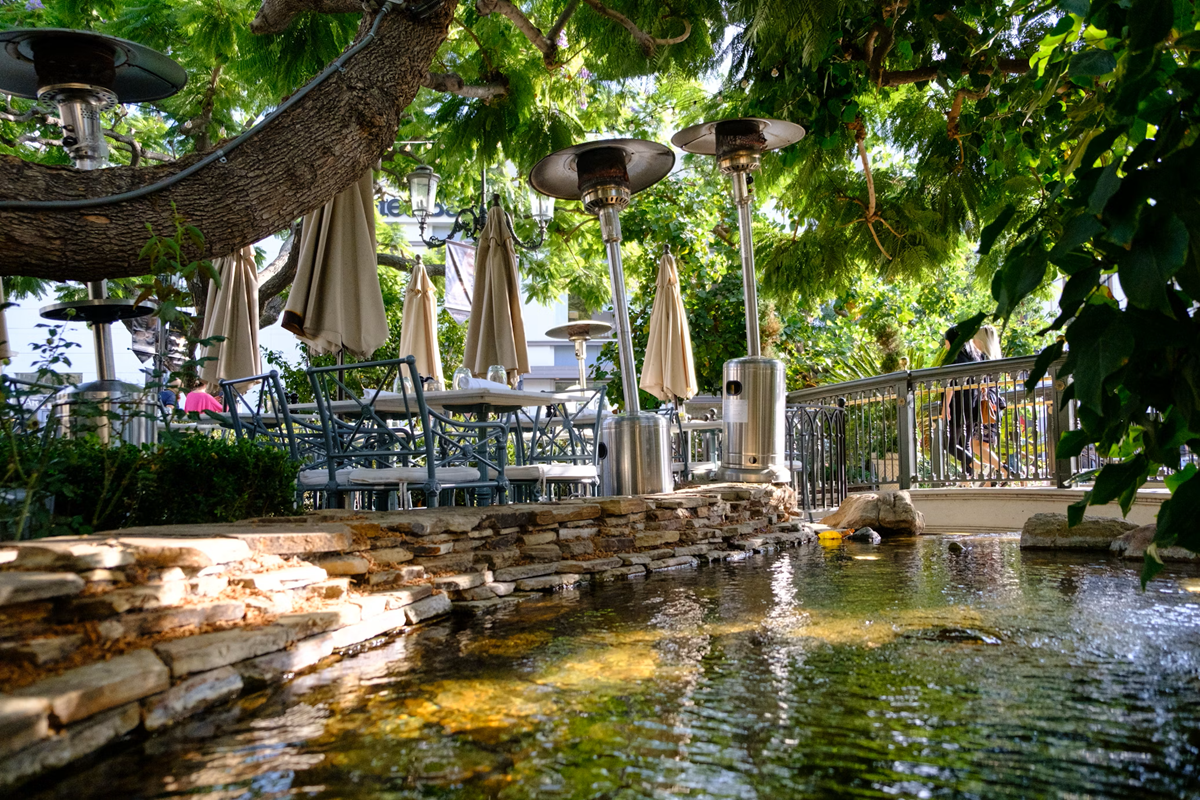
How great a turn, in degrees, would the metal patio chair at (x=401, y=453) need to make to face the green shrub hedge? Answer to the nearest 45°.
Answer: approximately 180°

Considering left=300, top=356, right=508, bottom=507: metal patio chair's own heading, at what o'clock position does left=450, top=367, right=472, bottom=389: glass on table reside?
The glass on table is roughly at 11 o'clock from the metal patio chair.

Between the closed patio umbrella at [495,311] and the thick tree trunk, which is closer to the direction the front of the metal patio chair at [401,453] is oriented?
the closed patio umbrella

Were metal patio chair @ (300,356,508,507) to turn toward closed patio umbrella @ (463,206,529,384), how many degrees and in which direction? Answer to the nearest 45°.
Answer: approximately 45° to its left

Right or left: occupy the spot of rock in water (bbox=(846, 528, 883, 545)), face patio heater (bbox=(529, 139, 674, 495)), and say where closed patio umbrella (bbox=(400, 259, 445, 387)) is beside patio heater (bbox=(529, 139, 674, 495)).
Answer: right

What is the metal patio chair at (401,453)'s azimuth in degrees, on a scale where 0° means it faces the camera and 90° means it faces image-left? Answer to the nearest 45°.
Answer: approximately 225°
